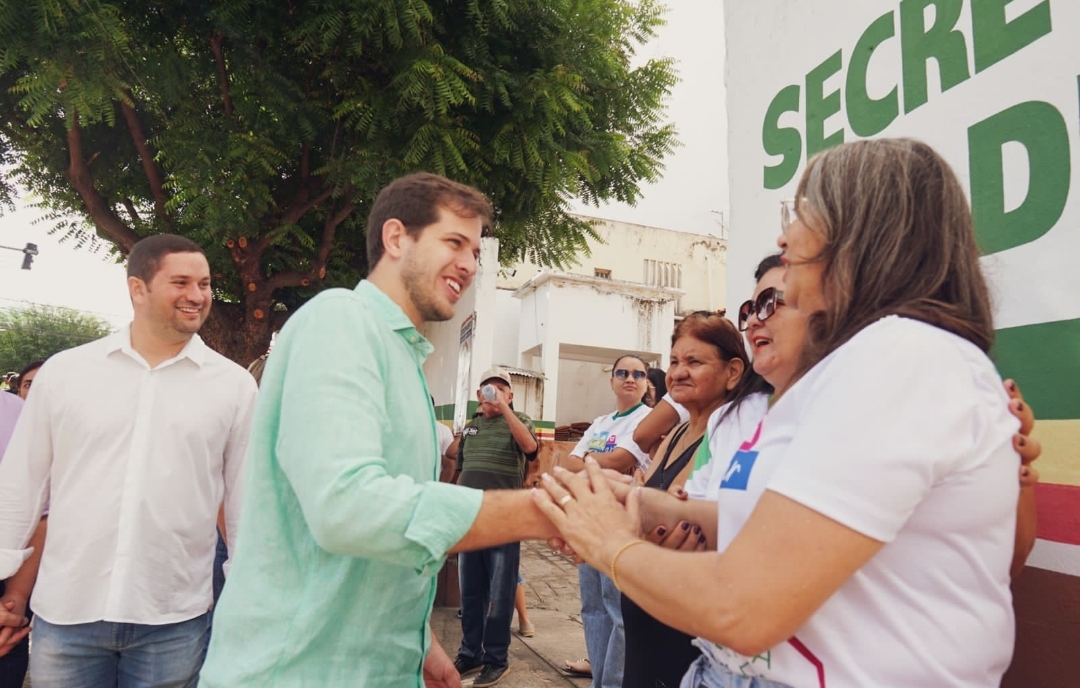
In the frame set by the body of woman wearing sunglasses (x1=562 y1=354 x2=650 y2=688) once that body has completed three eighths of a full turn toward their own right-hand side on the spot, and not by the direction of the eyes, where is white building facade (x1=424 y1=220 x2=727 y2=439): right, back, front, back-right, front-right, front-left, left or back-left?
front

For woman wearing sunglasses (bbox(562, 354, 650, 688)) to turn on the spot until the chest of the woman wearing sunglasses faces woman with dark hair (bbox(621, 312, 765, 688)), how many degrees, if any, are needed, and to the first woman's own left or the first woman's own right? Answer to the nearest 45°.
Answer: approximately 45° to the first woman's own left

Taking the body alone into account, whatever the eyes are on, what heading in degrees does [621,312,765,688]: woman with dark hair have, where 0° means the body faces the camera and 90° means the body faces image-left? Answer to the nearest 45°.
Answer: approximately 45°

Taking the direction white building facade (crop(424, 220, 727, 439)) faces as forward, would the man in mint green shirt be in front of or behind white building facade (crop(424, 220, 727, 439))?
in front

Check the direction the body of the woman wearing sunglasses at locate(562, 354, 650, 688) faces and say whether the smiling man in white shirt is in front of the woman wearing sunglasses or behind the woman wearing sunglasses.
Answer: in front

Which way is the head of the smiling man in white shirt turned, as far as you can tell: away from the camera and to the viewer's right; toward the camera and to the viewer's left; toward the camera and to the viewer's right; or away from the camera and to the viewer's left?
toward the camera and to the viewer's right

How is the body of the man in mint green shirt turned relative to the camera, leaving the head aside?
to the viewer's right

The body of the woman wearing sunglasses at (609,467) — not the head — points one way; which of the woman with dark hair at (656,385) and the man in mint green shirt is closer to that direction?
the man in mint green shirt

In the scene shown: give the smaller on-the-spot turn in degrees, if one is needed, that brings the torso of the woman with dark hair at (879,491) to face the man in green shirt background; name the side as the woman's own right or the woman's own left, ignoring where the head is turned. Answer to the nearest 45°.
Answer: approximately 45° to the woman's own right

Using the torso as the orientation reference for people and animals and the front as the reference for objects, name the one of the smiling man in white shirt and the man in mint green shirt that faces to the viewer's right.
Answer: the man in mint green shirt

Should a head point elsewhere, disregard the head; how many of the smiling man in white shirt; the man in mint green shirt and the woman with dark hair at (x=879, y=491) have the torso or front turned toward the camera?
1

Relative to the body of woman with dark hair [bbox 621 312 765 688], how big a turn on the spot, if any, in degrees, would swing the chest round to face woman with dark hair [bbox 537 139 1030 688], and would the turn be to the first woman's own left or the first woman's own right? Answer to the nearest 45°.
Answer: approximately 45° to the first woman's own left

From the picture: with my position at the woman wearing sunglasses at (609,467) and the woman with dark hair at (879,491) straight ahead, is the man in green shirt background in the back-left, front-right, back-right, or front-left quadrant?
back-right

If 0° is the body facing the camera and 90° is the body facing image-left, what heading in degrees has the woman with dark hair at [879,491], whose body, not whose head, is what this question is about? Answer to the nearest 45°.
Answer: approximately 90°
